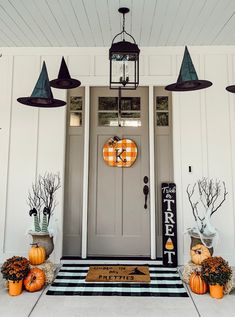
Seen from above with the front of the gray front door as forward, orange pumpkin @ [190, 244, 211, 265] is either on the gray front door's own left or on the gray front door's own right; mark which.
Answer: on the gray front door's own left

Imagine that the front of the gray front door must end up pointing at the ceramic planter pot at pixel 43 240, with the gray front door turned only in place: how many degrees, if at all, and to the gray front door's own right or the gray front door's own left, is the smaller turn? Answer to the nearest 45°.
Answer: approximately 45° to the gray front door's own right

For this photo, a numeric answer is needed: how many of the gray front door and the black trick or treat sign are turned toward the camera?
2

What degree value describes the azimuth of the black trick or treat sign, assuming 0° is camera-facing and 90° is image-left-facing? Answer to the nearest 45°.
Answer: approximately 0°

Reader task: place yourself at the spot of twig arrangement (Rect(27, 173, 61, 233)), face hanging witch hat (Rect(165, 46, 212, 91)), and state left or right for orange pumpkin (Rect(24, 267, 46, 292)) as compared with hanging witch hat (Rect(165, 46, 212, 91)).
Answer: right

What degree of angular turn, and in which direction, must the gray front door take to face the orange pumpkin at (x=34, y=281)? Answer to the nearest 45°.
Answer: approximately 45° to its right

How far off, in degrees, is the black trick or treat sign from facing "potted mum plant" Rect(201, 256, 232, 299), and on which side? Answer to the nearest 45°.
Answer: approximately 45° to its left

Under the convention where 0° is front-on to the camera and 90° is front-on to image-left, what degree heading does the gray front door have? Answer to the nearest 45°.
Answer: approximately 0°
